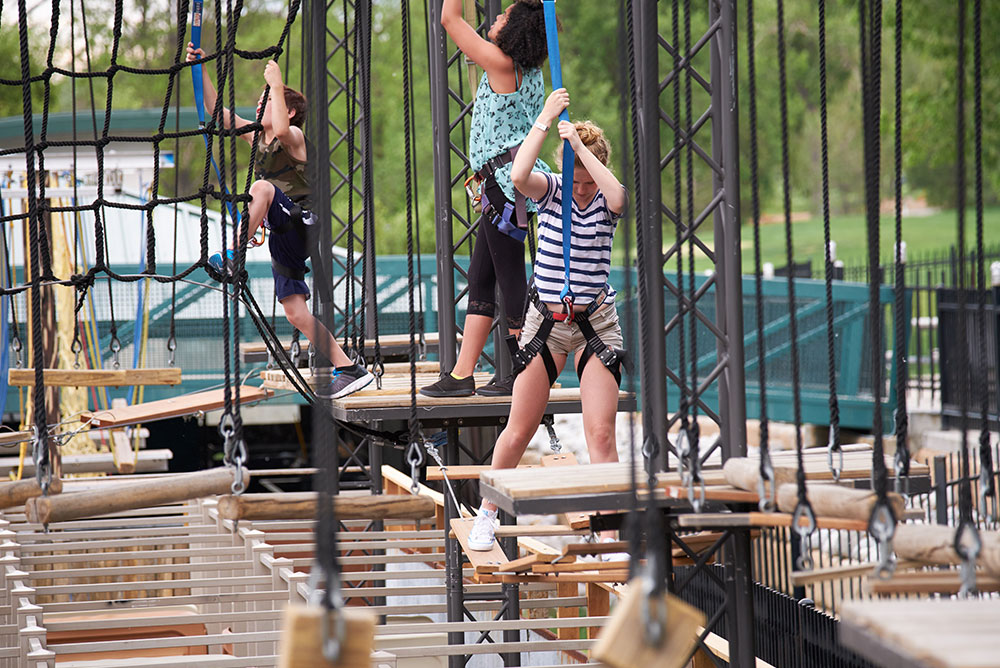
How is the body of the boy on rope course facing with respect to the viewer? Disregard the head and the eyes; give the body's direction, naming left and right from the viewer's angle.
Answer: facing to the left of the viewer

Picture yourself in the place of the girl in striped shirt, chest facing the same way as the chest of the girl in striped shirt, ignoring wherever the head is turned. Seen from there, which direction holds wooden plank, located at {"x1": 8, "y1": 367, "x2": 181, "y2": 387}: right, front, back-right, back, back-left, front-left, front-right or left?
back-right

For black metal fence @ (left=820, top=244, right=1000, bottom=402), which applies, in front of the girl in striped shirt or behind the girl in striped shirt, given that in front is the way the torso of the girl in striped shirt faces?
behind

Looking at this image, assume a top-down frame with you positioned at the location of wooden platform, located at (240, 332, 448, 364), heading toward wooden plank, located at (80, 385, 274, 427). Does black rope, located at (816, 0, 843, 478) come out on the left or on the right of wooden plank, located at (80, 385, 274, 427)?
left

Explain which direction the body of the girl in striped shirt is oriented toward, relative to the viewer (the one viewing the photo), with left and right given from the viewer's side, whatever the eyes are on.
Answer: facing the viewer

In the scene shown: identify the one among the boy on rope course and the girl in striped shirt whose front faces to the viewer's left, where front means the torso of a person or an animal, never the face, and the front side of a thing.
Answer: the boy on rope course

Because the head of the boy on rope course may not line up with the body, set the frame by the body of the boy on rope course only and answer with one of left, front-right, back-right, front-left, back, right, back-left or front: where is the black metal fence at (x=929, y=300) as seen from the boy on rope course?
back-right

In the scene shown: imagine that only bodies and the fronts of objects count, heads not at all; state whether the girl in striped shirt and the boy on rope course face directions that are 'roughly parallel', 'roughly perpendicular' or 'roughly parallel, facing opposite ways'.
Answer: roughly perpendicular

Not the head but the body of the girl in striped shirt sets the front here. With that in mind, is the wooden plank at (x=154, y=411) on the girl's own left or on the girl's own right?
on the girl's own right

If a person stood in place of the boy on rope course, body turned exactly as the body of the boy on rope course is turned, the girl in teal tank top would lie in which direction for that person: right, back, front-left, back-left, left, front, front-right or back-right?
back-left

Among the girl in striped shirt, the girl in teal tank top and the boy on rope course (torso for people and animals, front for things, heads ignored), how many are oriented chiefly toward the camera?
1

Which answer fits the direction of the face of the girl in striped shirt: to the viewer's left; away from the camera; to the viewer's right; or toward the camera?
toward the camera
